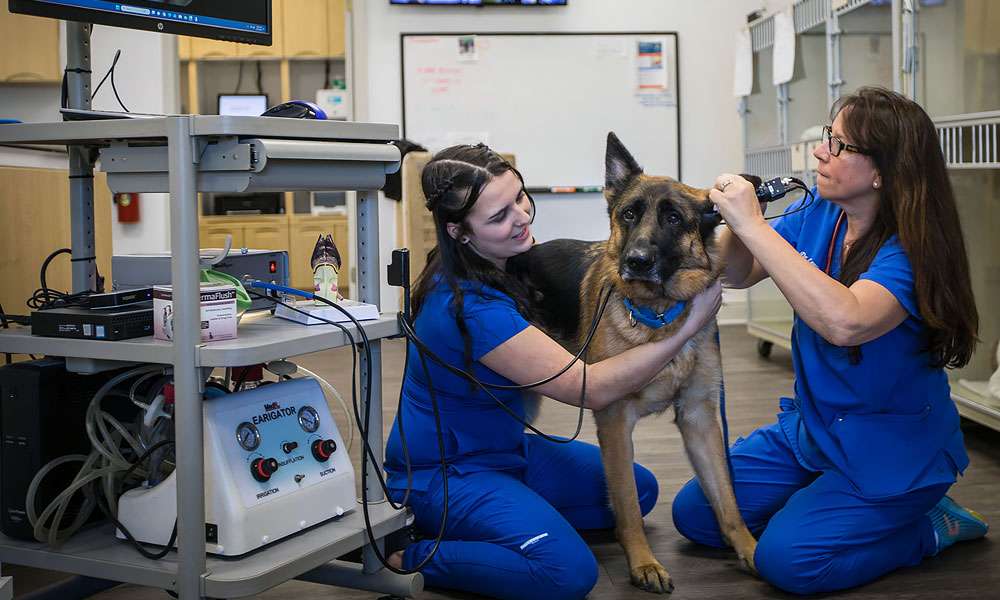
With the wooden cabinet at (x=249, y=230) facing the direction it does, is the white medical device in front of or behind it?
in front

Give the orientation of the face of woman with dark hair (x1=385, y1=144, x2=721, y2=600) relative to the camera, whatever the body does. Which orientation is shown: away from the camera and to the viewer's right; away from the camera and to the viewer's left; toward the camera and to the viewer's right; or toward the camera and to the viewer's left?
toward the camera and to the viewer's right

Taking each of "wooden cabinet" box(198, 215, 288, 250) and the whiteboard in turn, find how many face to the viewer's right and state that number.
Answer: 0

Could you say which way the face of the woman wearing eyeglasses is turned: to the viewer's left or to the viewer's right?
to the viewer's left

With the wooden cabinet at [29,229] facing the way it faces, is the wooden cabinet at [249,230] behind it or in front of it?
behind

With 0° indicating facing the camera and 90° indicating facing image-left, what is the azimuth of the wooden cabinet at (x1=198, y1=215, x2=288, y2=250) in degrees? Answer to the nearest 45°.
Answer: approximately 0°

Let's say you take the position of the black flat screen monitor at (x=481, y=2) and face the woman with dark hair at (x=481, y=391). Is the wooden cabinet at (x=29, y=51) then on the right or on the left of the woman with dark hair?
right

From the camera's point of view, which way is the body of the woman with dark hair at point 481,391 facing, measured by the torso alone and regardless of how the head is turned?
to the viewer's right

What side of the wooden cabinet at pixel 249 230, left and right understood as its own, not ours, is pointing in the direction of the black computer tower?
front

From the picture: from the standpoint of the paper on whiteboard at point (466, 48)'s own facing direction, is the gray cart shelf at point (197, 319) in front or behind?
in front

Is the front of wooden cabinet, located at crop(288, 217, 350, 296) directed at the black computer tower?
yes

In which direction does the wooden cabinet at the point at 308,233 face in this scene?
toward the camera

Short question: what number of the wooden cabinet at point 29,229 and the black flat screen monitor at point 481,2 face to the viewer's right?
0

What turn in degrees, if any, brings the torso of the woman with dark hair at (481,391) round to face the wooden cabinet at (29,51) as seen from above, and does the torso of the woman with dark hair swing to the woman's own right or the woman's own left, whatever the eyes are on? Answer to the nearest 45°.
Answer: approximately 135° to the woman's own left

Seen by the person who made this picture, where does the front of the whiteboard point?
facing the viewer

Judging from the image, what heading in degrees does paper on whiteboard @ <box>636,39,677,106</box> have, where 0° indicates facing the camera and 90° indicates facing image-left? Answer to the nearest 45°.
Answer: approximately 0°

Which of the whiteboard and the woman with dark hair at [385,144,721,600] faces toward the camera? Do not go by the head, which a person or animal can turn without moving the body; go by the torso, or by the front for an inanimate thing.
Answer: the whiteboard

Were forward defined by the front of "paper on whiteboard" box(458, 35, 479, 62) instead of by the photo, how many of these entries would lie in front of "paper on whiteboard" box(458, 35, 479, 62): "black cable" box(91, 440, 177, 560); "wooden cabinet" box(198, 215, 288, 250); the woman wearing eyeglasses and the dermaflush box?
3
